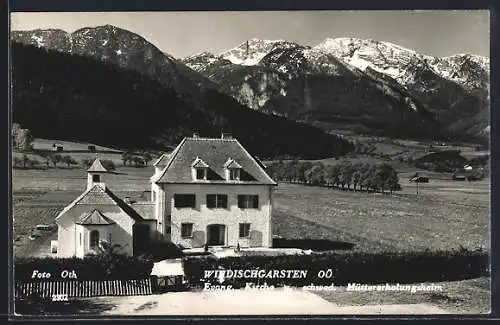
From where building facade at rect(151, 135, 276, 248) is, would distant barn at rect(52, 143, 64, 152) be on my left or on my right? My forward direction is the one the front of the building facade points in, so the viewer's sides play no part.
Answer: on my right

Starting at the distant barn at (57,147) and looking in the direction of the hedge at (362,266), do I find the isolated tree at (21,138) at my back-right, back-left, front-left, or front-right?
back-right

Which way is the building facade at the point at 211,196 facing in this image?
toward the camera

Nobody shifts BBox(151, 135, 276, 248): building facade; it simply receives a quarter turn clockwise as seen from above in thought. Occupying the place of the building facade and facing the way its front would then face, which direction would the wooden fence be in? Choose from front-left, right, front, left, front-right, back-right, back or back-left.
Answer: front

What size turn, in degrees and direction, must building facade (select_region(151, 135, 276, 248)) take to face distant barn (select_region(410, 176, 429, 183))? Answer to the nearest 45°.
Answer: approximately 90° to its left
